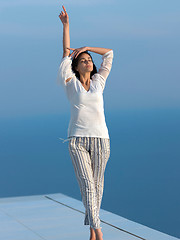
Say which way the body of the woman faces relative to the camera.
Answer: toward the camera
